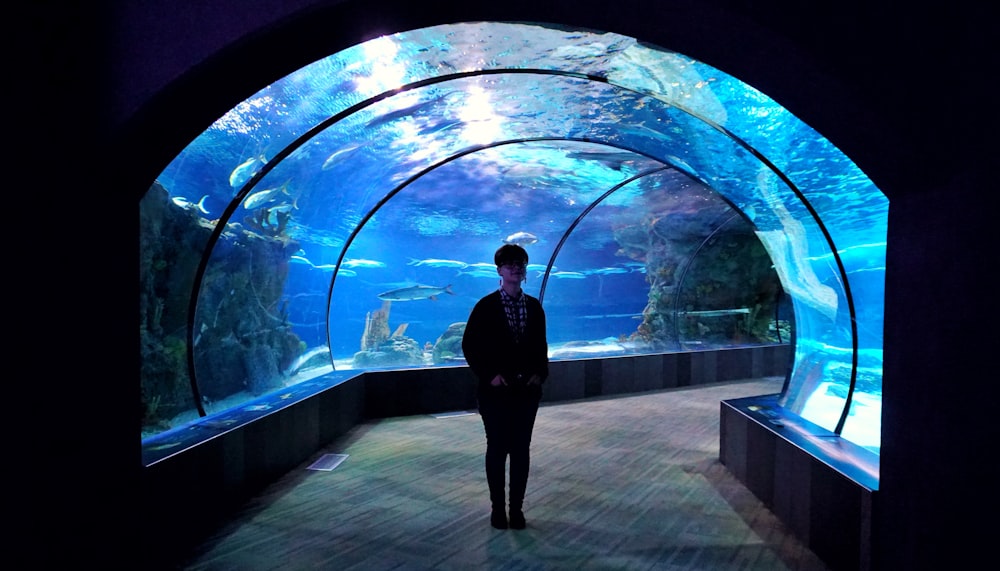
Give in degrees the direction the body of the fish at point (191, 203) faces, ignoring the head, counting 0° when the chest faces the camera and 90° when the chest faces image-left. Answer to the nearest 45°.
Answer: approximately 90°

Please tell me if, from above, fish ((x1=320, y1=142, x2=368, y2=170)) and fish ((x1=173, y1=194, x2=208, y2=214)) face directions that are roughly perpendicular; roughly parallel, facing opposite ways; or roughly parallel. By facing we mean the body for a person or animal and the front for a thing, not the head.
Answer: roughly parallel

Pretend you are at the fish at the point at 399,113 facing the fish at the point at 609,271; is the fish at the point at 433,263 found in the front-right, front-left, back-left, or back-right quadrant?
front-left

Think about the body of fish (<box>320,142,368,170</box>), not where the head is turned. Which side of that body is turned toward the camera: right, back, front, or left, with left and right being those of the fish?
left
